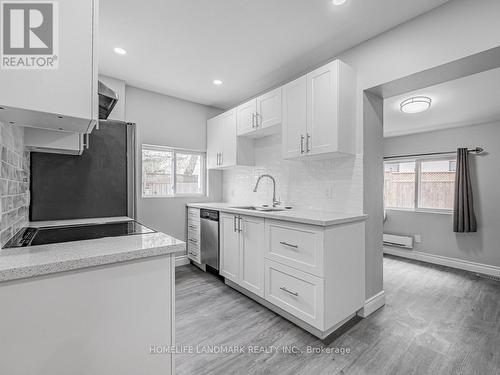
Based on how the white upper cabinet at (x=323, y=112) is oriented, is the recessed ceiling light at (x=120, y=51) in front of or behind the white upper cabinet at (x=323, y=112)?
in front

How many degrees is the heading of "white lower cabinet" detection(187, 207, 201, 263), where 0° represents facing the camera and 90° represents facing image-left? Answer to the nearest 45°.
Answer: approximately 45°

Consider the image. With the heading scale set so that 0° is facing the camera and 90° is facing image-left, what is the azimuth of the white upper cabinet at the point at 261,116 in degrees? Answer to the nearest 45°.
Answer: approximately 45°

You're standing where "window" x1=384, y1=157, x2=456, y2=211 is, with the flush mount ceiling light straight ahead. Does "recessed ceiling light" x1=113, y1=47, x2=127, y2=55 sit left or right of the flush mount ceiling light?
right

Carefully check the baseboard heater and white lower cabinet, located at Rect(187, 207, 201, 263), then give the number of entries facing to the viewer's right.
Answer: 0

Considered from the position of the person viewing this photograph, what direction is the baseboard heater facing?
facing the viewer and to the left of the viewer

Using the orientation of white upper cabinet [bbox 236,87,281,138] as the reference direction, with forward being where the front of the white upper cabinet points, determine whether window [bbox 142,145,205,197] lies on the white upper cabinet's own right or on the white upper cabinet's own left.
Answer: on the white upper cabinet's own right
